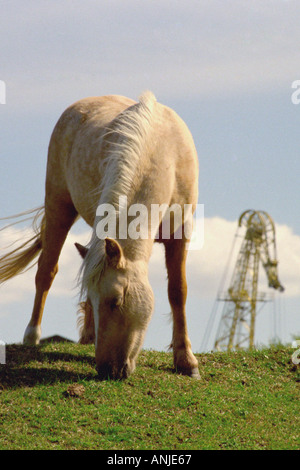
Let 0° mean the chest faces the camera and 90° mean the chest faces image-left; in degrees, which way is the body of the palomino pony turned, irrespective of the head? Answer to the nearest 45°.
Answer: approximately 315°
